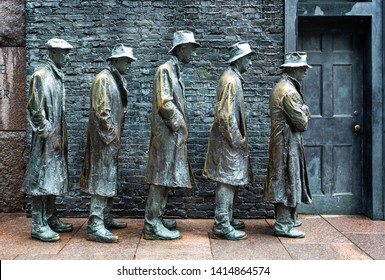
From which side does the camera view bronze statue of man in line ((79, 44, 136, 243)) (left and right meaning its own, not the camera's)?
right

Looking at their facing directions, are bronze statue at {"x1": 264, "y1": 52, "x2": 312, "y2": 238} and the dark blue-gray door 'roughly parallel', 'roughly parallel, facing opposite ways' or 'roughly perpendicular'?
roughly perpendicular

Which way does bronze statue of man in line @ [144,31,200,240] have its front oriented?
to the viewer's right

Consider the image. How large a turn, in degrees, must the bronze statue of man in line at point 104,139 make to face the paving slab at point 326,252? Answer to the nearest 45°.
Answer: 0° — it already faces it

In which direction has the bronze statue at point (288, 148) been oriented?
to the viewer's right

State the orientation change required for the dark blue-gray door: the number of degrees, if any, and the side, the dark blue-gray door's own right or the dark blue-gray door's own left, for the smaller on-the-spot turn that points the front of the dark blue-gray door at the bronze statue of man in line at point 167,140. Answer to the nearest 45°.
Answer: approximately 45° to the dark blue-gray door's own right

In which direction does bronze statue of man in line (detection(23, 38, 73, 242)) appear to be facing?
to the viewer's right

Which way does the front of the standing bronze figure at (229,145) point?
to the viewer's right

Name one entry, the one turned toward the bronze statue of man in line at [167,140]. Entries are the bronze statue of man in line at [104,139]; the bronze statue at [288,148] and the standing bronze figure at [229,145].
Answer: the bronze statue of man in line at [104,139]
